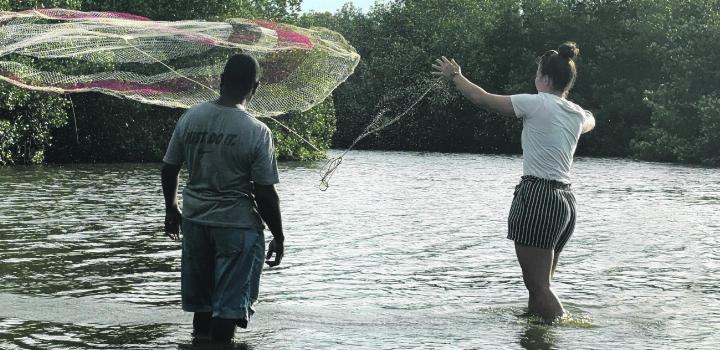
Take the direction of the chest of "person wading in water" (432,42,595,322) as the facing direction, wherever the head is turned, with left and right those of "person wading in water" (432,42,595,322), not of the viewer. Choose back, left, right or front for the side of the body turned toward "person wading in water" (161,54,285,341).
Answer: left

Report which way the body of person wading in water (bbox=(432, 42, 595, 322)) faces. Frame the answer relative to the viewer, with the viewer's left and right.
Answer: facing away from the viewer and to the left of the viewer

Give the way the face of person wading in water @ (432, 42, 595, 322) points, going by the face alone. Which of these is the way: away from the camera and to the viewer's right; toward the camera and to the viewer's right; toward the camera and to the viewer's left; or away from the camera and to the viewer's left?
away from the camera and to the viewer's left

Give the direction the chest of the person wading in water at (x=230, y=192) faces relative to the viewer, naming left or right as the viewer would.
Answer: facing away from the viewer

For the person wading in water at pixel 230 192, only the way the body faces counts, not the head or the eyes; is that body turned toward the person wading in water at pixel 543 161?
no
